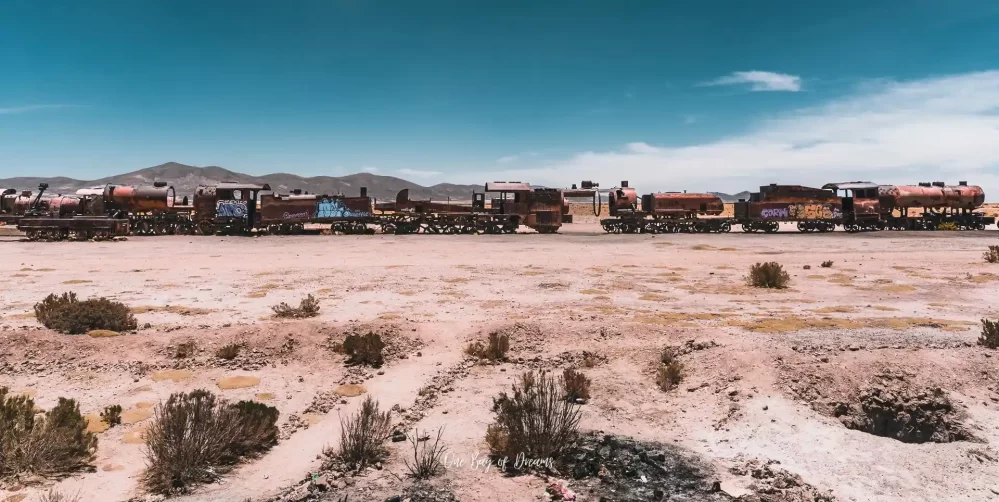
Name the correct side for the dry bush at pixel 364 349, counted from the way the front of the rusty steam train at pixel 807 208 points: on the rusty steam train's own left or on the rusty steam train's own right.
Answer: on the rusty steam train's own right

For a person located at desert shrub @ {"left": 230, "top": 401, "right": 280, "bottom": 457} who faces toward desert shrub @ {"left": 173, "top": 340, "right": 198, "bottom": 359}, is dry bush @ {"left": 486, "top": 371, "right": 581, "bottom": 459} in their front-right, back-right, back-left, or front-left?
back-right

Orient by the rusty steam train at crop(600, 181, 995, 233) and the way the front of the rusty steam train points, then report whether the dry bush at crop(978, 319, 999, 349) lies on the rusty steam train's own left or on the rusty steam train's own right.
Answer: on the rusty steam train's own right

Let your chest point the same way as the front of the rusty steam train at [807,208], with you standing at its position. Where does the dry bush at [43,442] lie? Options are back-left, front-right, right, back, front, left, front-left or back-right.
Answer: right

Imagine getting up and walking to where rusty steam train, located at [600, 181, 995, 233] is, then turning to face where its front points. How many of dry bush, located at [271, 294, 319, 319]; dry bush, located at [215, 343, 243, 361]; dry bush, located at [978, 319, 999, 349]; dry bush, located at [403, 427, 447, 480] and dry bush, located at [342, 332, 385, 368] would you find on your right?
5

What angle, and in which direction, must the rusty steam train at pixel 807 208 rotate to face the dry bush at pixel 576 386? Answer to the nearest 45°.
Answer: approximately 90° to its right

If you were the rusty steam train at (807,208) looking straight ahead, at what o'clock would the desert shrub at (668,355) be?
The desert shrub is roughly at 3 o'clock from the rusty steam train.

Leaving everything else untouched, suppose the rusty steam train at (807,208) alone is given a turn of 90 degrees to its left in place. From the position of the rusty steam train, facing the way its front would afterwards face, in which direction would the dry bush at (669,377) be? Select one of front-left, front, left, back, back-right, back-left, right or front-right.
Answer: back

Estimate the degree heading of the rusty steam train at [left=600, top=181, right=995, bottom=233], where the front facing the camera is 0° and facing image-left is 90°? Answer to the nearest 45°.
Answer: approximately 270°

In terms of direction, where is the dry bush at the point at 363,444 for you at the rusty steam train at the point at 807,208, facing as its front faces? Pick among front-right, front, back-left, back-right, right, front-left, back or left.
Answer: right

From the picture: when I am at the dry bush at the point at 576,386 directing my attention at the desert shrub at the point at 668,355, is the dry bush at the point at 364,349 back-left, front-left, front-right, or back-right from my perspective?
back-left

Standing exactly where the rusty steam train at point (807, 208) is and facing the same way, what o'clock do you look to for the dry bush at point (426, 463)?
The dry bush is roughly at 3 o'clock from the rusty steam train.

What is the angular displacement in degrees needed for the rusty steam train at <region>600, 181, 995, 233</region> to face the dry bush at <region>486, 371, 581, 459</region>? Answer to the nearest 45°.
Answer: approximately 90° to its right

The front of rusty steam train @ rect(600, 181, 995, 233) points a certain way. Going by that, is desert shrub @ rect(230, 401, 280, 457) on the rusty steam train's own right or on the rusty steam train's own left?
on the rusty steam train's own right

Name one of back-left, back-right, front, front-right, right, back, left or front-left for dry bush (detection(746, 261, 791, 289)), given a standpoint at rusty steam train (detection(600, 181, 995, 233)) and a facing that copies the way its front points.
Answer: right
